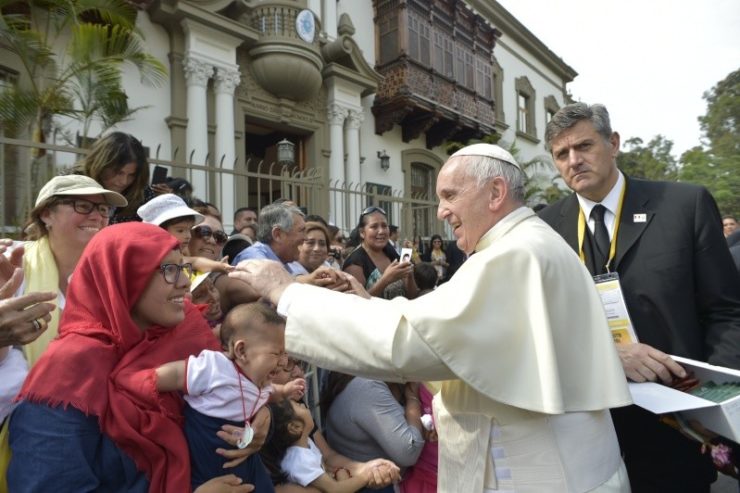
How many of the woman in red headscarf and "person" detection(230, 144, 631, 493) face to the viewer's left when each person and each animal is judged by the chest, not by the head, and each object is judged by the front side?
1

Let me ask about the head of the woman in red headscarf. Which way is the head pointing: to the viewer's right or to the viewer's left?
to the viewer's right

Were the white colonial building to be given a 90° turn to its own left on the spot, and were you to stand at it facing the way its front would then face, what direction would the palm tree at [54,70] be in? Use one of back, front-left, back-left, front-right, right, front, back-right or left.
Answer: back

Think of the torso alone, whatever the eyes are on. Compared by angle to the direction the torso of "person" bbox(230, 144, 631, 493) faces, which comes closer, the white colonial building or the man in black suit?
the white colonial building

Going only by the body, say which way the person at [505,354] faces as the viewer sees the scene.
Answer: to the viewer's left

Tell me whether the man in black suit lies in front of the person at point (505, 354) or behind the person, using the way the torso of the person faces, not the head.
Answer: behind

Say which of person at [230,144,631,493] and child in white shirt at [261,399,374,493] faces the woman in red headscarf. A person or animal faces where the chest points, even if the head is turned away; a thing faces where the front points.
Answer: the person

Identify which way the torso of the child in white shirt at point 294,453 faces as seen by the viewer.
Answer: to the viewer's right

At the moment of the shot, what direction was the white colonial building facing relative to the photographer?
facing the viewer and to the right of the viewer

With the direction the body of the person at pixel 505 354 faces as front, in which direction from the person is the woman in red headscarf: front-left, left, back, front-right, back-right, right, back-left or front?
front

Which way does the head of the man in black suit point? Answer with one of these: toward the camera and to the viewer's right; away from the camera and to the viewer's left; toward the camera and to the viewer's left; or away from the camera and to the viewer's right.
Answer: toward the camera and to the viewer's left

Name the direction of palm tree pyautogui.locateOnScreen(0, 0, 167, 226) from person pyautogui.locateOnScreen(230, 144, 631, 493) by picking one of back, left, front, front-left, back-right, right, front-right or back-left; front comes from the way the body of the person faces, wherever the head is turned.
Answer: front-right

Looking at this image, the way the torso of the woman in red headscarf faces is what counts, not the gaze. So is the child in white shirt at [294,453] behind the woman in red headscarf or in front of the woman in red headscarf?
in front
